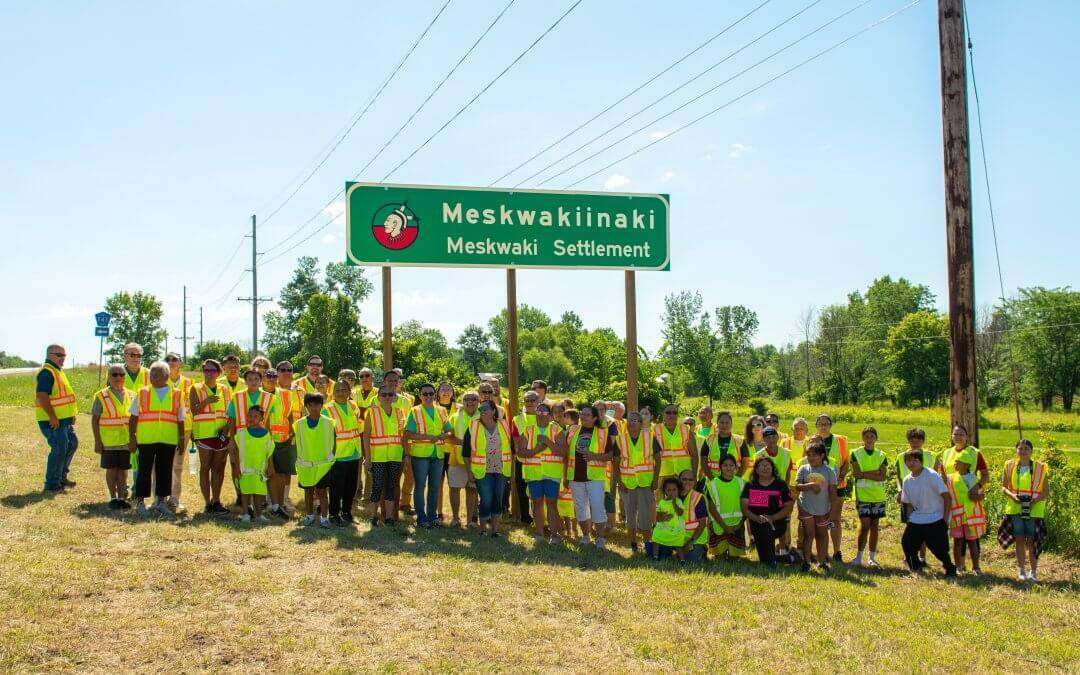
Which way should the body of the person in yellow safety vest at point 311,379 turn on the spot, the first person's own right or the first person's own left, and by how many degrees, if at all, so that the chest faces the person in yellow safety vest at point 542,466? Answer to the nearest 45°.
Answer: approximately 45° to the first person's own left

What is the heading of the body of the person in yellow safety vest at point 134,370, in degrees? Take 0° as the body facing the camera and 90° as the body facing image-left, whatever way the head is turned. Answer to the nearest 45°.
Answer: approximately 0°

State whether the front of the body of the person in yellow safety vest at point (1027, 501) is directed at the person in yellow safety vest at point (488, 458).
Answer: no

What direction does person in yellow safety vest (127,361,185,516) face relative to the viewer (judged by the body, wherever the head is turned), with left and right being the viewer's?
facing the viewer

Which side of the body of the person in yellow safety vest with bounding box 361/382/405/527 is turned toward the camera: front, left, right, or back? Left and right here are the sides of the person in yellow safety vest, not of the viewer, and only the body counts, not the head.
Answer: front

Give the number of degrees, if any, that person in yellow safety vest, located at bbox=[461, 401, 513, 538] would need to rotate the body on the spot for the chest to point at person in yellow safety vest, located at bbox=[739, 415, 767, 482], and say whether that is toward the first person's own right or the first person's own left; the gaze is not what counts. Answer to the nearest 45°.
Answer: approximately 90° to the first person's own left

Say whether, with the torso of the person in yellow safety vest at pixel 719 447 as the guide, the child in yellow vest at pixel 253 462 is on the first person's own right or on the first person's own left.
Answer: on the first person's own right

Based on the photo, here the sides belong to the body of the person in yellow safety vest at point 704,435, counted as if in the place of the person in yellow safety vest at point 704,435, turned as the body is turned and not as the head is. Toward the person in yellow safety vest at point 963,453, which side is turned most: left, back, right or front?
left

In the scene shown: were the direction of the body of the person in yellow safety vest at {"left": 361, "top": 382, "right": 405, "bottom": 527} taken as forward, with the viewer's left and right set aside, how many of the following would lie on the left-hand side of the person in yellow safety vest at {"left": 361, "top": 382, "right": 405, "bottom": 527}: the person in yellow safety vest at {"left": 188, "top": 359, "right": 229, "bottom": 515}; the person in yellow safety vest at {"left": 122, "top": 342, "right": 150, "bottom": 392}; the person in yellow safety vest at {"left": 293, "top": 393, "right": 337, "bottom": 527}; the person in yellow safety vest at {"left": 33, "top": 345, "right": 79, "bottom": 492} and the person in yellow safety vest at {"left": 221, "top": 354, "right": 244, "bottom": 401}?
0

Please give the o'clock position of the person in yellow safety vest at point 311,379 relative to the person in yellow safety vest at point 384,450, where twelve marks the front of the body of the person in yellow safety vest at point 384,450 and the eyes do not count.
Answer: the person in yellow safety vest at point 311,379 is roughly at 5 o'clock from the person in yellow safety vest at point 384,450.

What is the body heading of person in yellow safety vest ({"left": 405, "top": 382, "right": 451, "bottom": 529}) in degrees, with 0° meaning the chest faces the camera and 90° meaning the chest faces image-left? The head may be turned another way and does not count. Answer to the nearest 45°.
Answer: approximately 0°

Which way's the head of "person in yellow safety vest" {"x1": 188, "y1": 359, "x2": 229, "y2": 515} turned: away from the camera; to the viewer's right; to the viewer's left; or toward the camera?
toward the camera

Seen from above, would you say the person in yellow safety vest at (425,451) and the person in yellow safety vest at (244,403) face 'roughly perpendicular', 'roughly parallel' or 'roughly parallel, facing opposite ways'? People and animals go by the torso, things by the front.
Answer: roughly parallel

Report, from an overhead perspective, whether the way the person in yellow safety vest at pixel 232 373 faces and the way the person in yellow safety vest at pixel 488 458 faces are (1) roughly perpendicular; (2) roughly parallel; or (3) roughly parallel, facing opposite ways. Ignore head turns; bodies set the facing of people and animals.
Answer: roughly parallel

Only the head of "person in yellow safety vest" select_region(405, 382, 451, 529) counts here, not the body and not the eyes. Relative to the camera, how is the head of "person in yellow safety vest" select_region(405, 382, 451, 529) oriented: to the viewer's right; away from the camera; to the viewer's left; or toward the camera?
toward the camera
